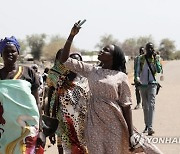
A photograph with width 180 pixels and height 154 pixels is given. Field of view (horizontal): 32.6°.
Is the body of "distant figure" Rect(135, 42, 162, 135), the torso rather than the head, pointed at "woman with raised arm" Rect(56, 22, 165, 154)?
yes

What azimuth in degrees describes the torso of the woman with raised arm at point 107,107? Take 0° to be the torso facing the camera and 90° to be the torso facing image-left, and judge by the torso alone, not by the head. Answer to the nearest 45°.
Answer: approximately 45°

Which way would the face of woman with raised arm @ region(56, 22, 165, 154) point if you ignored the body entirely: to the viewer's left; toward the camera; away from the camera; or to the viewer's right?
to the viewer's left

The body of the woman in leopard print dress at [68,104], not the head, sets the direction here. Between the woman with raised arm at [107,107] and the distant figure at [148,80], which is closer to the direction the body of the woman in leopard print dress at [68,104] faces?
the woman with raised arm

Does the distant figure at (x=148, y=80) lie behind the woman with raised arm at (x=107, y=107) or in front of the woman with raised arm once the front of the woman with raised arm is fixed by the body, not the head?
behind
